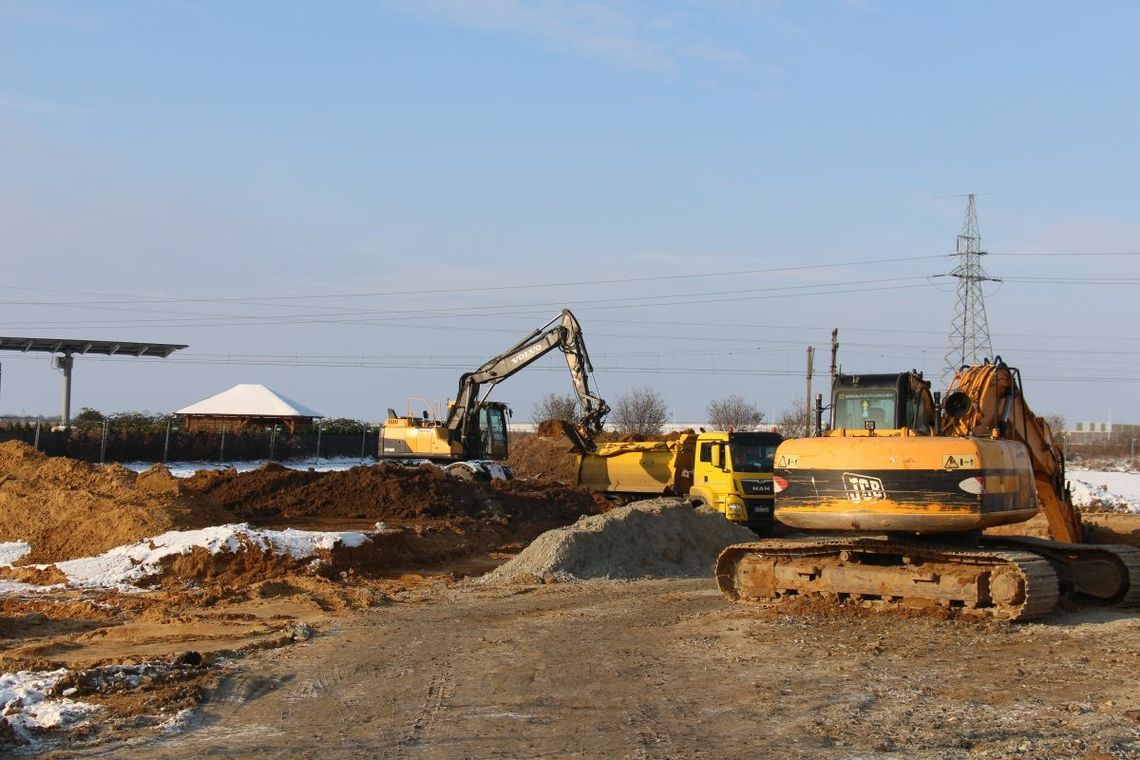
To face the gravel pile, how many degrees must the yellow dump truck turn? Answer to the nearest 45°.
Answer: approximately 45° to its right

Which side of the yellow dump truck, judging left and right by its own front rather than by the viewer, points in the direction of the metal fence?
back

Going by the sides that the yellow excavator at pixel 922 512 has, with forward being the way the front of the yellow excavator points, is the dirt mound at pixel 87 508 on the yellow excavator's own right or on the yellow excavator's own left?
on the yellow excavator's own left

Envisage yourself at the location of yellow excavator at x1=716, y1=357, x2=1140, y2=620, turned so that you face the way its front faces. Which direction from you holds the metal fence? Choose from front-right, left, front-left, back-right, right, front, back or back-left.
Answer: left

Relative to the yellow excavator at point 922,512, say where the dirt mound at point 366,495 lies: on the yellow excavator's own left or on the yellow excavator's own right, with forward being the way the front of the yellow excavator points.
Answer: on the yellow excavator's own left

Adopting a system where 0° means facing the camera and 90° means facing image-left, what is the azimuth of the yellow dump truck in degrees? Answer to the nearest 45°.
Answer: approximately 315°

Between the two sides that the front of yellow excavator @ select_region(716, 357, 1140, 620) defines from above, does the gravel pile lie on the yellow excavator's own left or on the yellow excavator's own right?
on the yellow excavator's own left

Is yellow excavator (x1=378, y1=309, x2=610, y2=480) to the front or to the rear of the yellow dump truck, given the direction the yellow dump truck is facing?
to the rear

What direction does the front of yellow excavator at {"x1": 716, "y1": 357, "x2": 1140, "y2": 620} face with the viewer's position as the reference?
facing away from the viewer and to the right of the viewer

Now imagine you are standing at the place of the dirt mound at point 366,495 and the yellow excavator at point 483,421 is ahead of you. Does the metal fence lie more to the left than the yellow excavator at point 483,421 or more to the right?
left

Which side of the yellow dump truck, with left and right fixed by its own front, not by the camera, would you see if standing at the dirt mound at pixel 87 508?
right

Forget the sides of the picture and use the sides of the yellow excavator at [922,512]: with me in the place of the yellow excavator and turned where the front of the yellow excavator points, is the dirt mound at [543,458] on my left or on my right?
on my left
